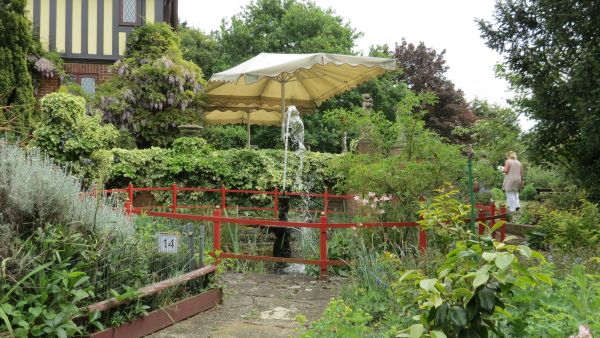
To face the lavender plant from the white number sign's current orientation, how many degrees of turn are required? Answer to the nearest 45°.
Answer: approximately 90° to its right

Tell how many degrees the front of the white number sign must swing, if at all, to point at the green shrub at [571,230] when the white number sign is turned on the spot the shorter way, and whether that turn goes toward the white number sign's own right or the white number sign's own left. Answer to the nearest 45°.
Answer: approximately 90° to the white number sign's own left

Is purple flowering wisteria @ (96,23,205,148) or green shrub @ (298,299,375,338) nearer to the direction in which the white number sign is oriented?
the green shrub

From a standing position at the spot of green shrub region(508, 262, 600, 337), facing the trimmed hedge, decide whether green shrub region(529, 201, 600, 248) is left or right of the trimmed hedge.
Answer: right

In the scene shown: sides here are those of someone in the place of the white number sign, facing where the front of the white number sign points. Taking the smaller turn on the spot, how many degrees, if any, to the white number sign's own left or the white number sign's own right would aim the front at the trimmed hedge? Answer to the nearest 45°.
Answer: approximately 180°

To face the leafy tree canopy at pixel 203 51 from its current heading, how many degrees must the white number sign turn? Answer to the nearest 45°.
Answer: approximately 180°

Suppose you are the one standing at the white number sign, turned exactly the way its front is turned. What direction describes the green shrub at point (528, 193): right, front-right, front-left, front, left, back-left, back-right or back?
back-left

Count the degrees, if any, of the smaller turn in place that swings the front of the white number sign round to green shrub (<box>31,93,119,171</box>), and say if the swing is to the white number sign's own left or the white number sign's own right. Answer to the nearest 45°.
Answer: approximately 180°

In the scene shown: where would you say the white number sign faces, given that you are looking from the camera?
facing the viewer

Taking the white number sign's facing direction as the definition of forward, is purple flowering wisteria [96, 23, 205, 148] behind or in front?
behind

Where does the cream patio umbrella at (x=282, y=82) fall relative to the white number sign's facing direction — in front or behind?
behind

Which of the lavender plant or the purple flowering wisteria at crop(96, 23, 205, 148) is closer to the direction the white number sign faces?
the lavender plant

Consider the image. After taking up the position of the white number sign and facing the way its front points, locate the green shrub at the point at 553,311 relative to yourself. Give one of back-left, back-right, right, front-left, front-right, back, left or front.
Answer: front-left
